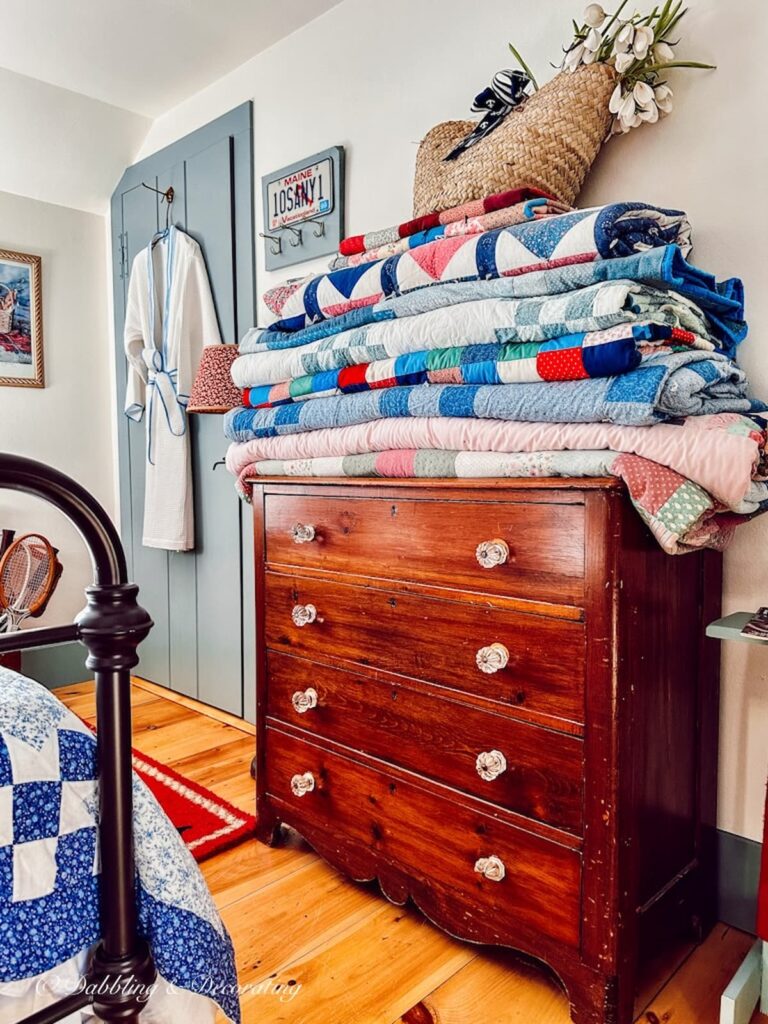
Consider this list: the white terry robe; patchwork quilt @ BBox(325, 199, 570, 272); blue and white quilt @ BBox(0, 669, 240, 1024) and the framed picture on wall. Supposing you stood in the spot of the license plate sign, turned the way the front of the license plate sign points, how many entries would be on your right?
2

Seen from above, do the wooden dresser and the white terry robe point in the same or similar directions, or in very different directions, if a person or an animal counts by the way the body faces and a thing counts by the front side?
same or similar directions

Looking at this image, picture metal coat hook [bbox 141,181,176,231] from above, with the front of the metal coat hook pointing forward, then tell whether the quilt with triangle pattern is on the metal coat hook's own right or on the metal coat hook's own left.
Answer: on the metal coat hook's own left

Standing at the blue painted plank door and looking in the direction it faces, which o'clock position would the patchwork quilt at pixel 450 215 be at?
The patchwork quilt is roughly at 10 o'clock from the blue painted plank door.

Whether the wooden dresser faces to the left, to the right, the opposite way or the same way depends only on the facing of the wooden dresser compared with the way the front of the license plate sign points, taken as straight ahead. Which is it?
the same way

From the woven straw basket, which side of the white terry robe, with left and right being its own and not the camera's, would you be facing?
left

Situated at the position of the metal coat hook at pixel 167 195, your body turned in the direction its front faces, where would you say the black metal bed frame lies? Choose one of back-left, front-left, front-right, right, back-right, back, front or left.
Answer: front-left

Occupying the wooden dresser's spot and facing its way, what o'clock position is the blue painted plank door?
The blue painted plank door is roughly at 3 o'clock from the wooden dresser.

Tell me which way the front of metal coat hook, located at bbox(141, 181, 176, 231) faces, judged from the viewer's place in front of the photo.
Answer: facing the viewer and to the left of the viewer

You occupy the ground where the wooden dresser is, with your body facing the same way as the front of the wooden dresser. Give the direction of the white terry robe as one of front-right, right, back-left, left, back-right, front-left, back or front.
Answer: right

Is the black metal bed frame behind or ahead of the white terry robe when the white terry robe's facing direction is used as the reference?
ahead

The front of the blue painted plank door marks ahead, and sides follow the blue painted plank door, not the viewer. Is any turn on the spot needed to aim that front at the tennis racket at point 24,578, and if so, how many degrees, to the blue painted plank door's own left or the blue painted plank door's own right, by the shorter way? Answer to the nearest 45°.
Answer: approximately 45° to the blue painted plank door's own right

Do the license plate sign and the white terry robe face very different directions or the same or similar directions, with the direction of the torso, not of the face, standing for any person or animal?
same or similar directions

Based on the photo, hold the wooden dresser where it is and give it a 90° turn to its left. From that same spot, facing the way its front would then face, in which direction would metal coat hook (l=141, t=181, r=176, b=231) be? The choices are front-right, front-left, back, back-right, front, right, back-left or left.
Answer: back
